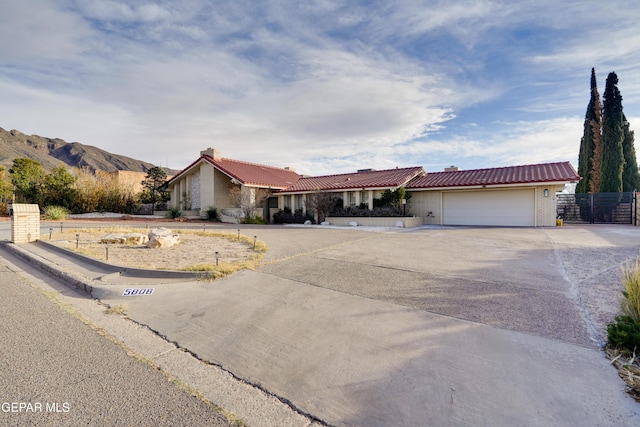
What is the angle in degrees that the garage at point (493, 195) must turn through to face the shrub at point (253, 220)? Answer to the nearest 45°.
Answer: approximately 90° to its right

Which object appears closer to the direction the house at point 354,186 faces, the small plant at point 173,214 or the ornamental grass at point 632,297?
the ornamental grass

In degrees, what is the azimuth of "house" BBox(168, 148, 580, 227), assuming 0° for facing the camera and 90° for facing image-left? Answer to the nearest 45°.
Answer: approximately 0°

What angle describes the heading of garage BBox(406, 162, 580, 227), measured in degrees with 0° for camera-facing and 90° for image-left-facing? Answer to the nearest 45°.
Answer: approximately 0°

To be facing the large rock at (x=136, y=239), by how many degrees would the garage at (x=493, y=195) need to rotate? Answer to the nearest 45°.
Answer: approximately 45° to its right

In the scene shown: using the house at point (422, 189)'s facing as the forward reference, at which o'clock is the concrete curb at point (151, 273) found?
The concrete curb is roughly at 1 o'clock from the house.
